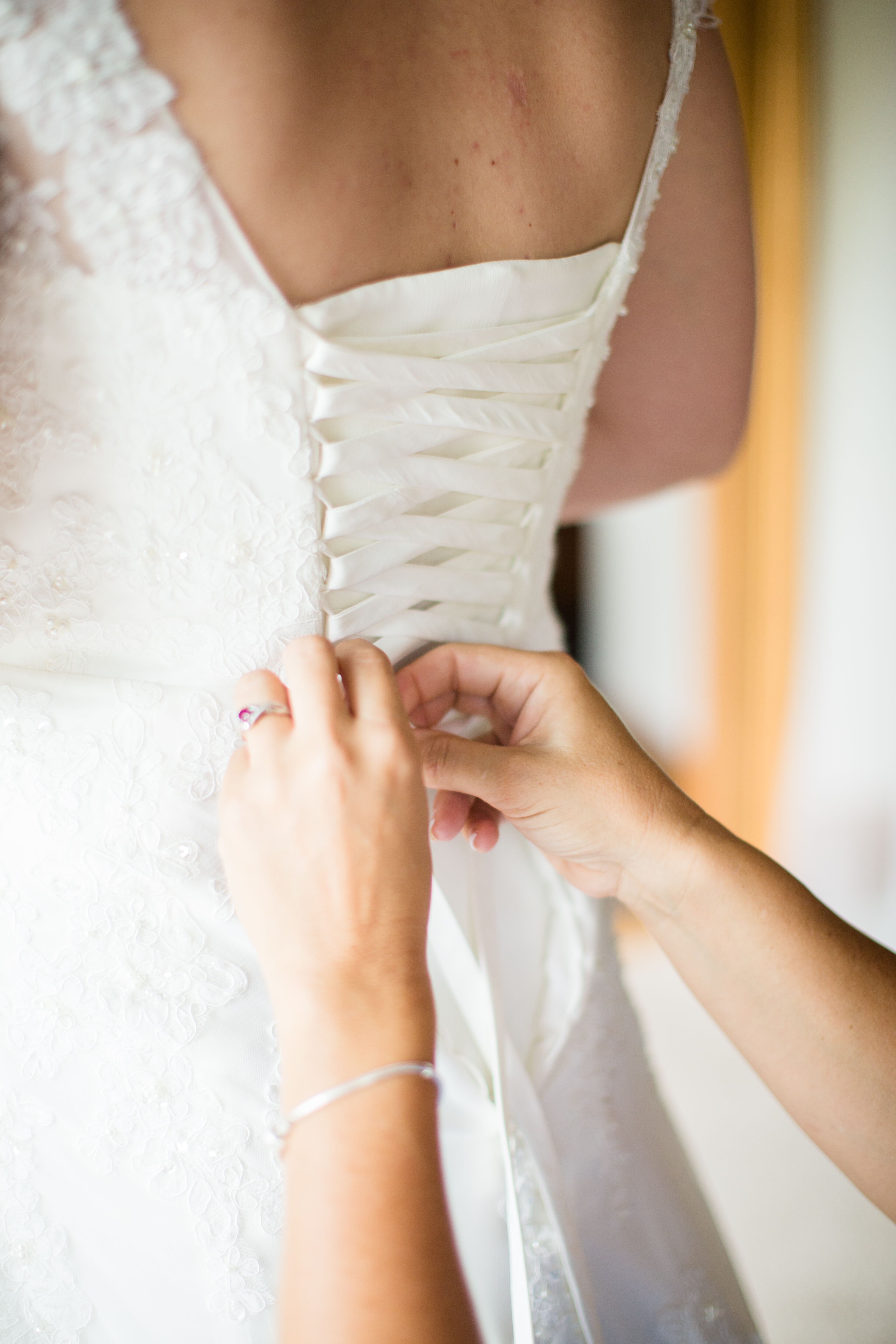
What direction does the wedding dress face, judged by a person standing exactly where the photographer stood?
facing away from the viewer and to the left of the viewer

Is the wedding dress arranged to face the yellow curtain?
no
